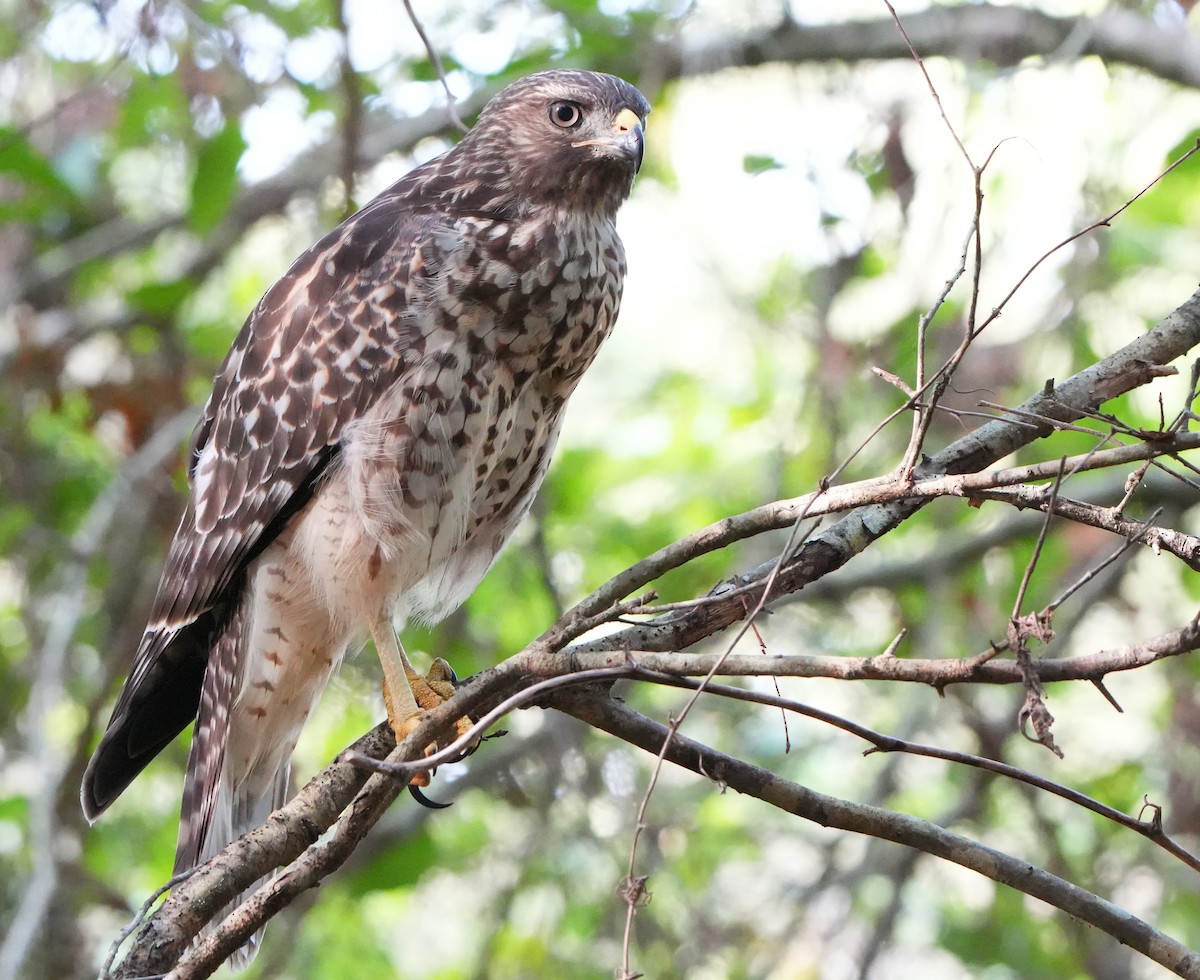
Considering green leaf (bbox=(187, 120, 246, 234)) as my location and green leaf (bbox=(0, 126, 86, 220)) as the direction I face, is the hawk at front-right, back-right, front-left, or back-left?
back-left

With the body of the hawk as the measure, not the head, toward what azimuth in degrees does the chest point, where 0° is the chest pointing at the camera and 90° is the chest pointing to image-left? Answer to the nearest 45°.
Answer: approximately 315°
